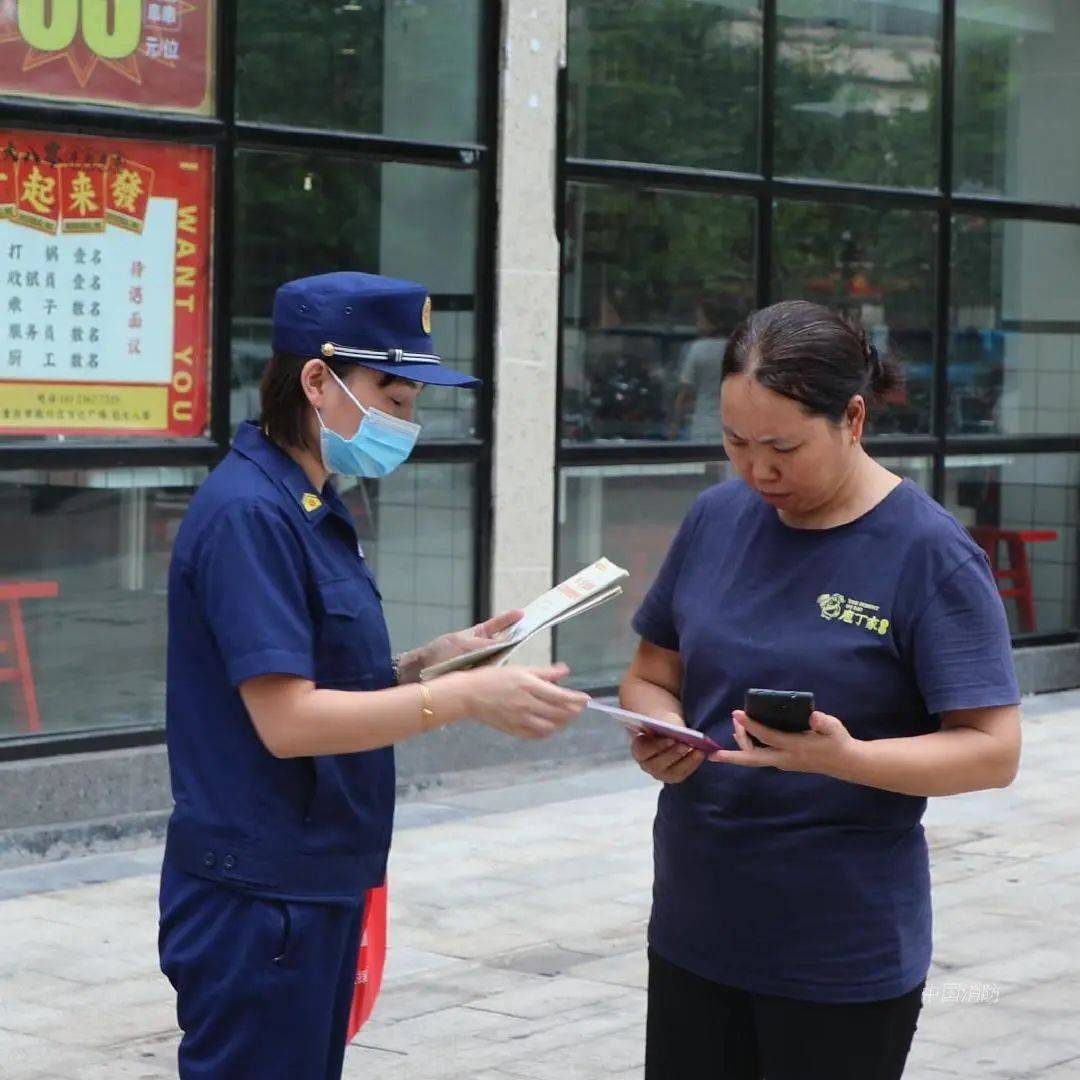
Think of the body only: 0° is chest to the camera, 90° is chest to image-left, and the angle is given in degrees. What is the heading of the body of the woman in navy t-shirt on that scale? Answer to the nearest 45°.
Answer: approximately 45°

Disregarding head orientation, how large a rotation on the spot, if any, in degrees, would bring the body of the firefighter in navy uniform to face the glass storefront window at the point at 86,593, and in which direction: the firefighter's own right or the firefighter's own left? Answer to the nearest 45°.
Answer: approximately 90° to the firefighter's own left

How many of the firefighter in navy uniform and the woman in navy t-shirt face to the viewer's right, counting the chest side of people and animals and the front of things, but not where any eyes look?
1

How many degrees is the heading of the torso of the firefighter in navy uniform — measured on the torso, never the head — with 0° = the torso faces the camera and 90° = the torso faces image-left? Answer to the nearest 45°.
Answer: approximately 270°

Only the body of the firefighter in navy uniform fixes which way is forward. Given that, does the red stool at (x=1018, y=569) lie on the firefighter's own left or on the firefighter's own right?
on the firefighter's own left

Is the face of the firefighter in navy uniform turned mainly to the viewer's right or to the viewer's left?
to the viewer's right
